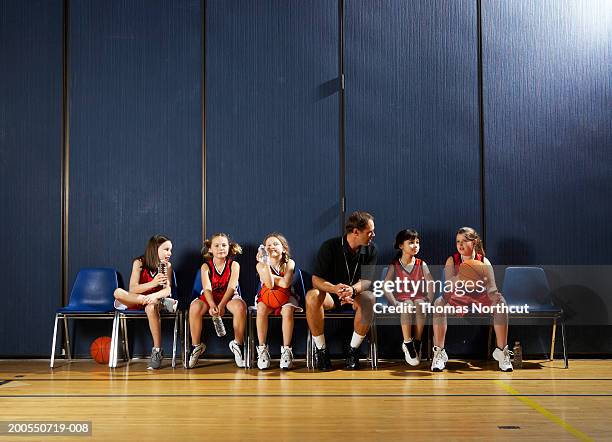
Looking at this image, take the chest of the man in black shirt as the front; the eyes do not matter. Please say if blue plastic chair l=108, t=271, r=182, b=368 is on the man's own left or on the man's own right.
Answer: on the man's own right

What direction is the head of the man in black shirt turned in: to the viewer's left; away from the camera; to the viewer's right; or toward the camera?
to the viewer's right

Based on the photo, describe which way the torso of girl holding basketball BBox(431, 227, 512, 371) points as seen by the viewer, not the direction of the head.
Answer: toward the camera

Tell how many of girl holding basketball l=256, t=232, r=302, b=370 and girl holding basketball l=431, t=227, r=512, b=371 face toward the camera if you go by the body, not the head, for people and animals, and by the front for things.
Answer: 2

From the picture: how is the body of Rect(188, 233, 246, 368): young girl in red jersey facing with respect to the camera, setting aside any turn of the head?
toward the camera

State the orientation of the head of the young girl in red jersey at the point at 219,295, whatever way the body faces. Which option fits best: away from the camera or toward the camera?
toward the camera

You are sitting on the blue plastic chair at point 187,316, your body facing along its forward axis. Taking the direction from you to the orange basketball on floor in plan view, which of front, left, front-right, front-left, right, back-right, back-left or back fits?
right

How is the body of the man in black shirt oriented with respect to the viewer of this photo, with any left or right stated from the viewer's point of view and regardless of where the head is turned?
facing the viewer

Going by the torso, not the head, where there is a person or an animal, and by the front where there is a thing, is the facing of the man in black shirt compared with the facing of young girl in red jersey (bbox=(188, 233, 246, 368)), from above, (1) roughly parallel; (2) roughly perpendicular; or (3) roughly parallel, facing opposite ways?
roughly parallel

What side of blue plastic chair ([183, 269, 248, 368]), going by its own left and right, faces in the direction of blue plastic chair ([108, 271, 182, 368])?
right

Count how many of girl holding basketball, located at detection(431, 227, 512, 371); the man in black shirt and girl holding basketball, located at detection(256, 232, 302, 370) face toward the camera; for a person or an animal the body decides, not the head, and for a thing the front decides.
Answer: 3

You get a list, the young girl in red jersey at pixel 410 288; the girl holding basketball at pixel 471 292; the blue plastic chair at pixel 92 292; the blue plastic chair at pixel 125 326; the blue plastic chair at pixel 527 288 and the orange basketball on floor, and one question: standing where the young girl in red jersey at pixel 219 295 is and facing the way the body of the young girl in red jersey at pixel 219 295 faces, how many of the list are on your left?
3

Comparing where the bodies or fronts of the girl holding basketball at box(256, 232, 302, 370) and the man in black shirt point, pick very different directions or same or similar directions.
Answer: same or similar directions
